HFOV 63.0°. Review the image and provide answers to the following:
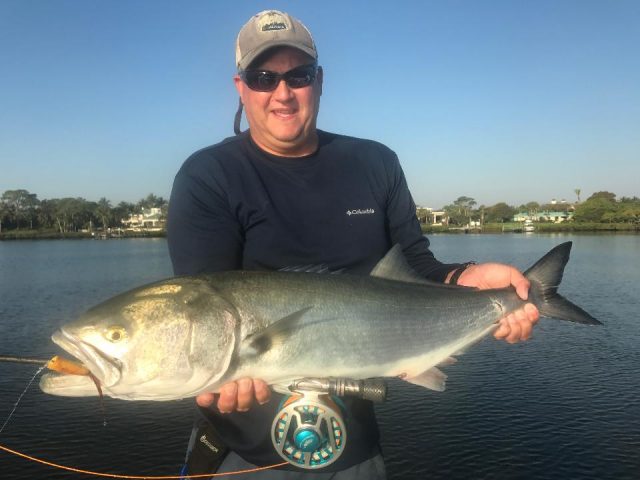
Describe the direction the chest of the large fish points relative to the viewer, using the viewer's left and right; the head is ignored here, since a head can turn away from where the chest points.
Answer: facing to the left of the viewer

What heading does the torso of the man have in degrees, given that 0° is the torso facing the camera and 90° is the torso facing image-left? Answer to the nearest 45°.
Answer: approximately 0°
